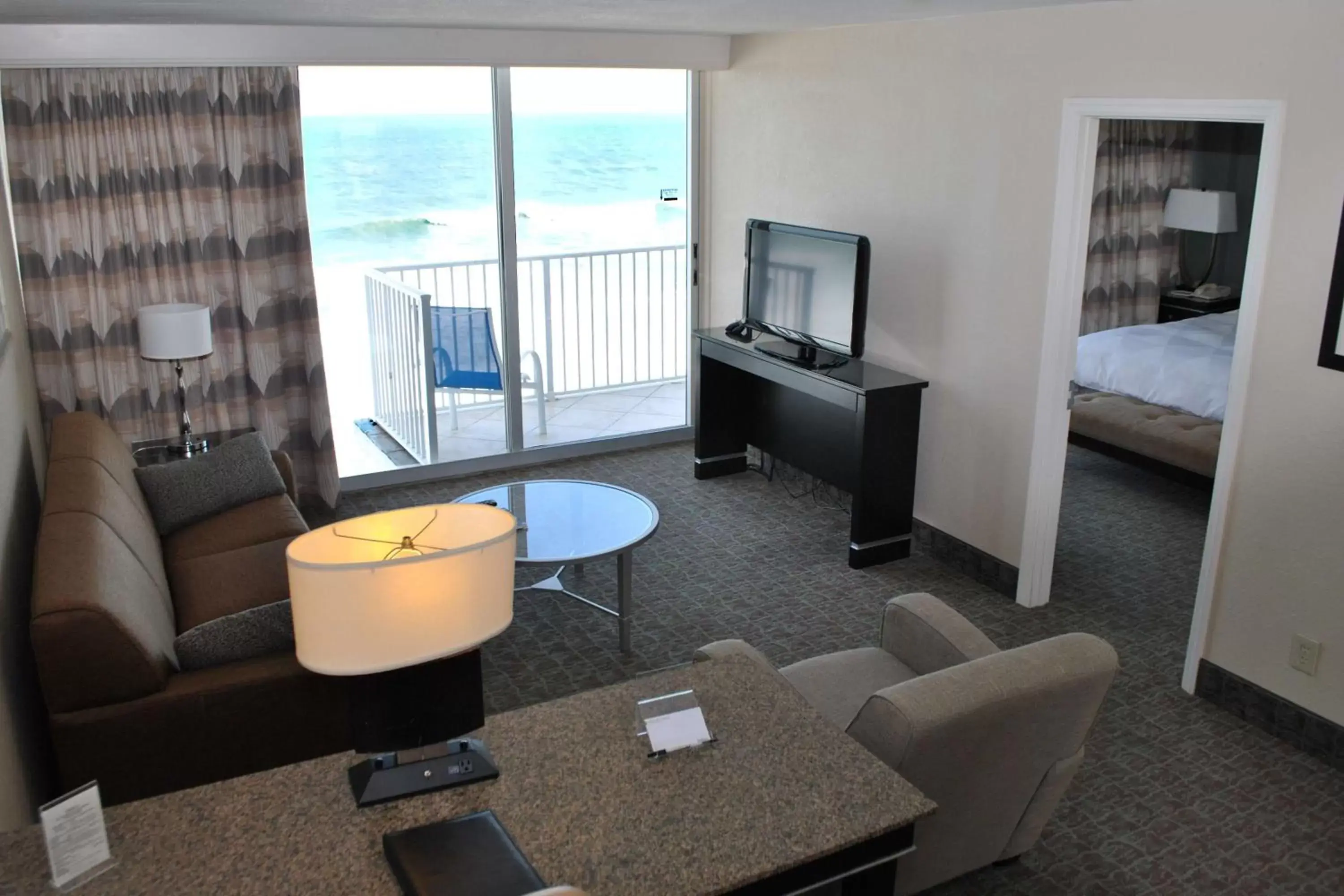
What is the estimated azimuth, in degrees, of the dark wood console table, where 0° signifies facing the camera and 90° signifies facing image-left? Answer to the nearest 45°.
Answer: approximately 45°

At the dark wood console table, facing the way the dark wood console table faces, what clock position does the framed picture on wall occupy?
The framed picture on wall is roughly at 9 o'clock from the dark wood console table.

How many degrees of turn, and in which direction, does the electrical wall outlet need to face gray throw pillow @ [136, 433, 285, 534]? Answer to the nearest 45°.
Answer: approximately 45° to its right

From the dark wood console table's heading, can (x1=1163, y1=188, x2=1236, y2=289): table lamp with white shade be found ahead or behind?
behind

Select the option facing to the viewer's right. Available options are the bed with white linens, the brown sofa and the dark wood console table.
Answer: the brown sofa

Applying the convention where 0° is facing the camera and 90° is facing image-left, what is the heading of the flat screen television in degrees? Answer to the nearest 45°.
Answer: approximately 45°

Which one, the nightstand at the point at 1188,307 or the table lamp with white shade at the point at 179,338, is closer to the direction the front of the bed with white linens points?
the table lamp with white shade

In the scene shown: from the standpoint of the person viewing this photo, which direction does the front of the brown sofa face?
facing to the right of the viewer

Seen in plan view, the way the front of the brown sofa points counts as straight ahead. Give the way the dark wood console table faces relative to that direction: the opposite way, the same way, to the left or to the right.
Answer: the opposite way

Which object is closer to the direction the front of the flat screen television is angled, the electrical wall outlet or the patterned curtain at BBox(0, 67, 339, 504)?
the patterned curtain
